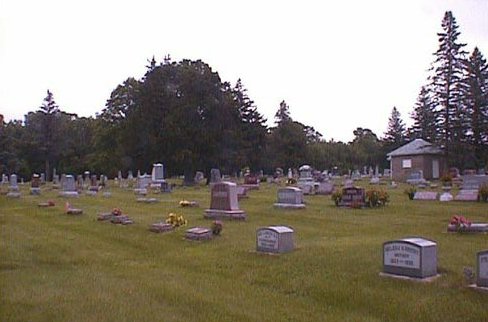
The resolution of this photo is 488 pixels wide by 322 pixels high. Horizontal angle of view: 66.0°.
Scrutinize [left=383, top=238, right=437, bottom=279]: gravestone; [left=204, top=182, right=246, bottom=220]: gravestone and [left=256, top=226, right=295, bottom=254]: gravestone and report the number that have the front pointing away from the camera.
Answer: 0

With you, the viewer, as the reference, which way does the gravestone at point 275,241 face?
facing the viewer and to the left of the viewer

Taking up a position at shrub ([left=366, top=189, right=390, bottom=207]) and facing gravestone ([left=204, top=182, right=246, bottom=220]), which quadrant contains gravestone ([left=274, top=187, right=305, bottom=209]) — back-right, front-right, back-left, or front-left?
front-right

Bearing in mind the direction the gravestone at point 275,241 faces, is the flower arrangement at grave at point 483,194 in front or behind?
behind

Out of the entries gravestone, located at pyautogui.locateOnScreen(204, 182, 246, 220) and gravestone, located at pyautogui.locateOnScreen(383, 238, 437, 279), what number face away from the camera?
0

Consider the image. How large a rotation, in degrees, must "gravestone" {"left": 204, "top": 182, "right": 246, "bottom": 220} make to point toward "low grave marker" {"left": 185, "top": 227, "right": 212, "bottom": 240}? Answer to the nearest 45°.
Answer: approximately 45° to its left

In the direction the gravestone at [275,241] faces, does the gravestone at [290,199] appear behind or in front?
behind

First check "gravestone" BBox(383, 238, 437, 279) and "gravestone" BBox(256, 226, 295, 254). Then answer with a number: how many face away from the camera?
0

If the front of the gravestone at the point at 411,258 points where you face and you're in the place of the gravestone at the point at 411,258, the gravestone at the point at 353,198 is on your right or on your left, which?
on your right

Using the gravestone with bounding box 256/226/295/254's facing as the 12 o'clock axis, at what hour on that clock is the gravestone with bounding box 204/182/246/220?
the gravestone with bounding box 204/182/246/220 is roughly at 4 o'clock from the gravestone with bounding box 256/226/295/254.

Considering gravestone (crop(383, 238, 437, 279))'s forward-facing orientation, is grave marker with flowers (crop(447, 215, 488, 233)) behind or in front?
behind

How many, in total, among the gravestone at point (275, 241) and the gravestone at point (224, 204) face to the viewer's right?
0

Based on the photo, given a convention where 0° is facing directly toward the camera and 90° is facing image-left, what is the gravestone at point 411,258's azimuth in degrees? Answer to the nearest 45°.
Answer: approximately 45°

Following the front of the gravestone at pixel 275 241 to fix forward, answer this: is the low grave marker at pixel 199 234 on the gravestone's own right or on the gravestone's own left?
on the gravestone's own right
